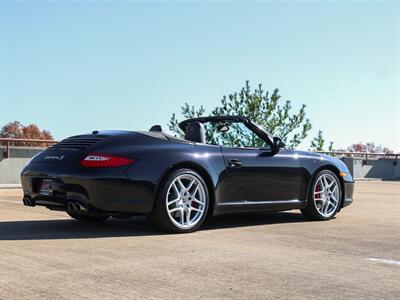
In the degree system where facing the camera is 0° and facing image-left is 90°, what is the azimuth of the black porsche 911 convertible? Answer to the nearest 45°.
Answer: approximately 225°
